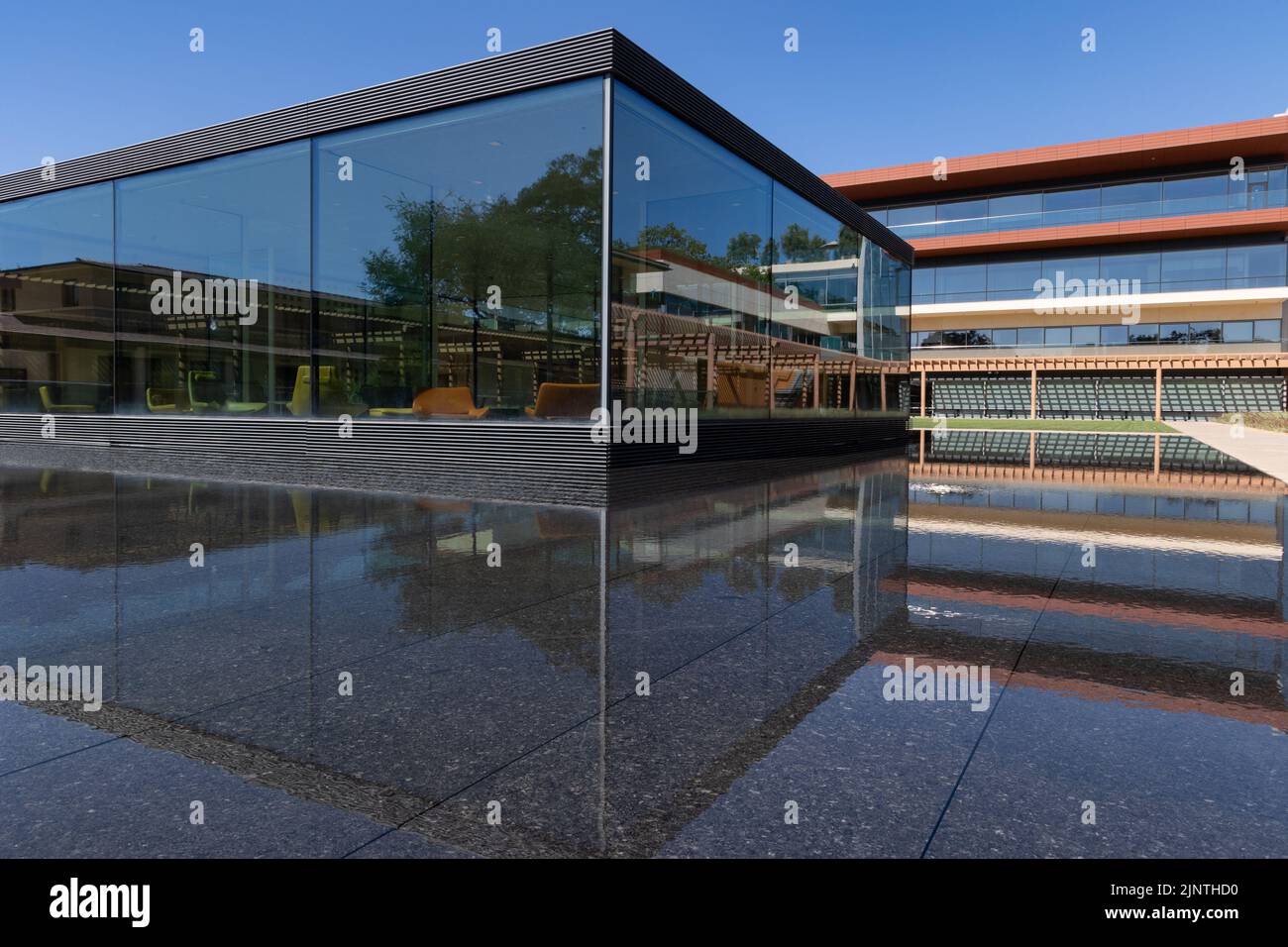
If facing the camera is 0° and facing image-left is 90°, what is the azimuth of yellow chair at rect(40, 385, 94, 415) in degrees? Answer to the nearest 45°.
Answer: approximately 270°

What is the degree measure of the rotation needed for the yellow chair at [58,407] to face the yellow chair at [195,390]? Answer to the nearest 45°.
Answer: approximately 45° to its right
